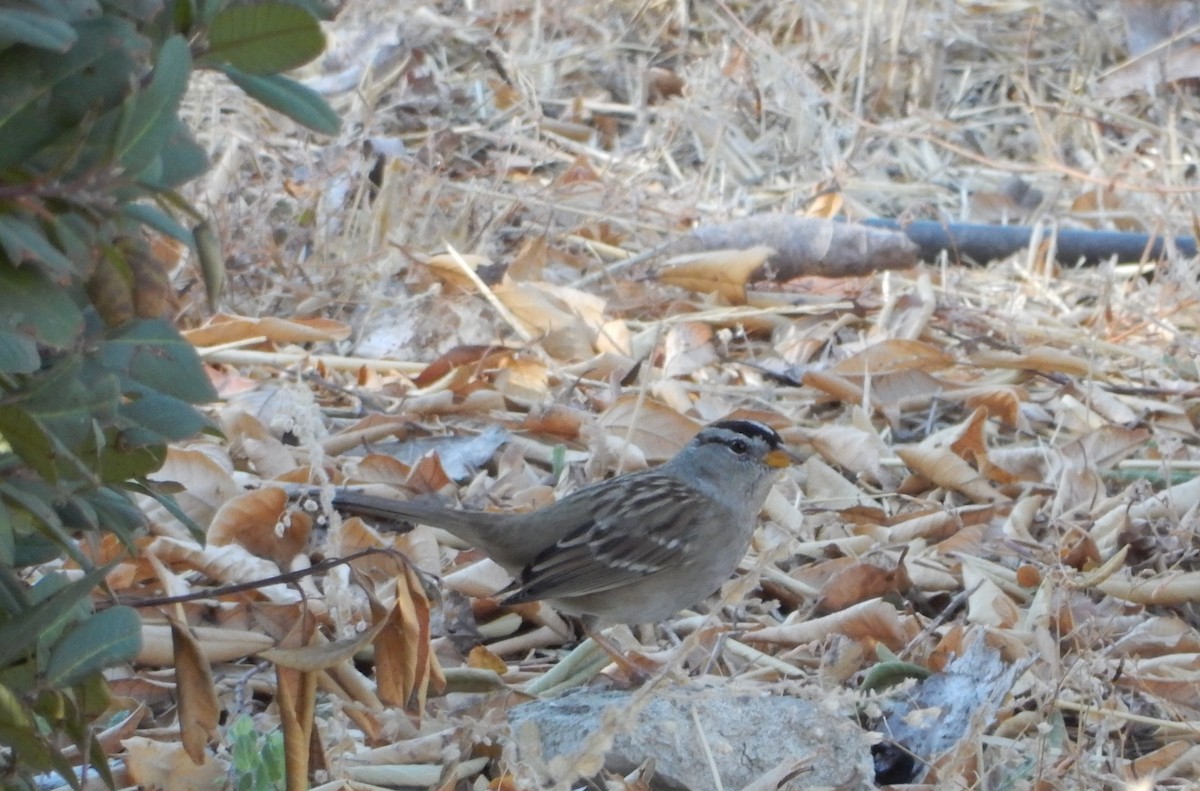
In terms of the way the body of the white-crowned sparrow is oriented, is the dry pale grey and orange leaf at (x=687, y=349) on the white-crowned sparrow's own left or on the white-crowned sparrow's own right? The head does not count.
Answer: on the white-crowned sparrow's own left

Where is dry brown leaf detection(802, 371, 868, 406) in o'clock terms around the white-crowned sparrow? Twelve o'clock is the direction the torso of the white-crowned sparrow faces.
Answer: The dry brown leaf is roughly at 10 o'clock from the white-crowned sparrow.

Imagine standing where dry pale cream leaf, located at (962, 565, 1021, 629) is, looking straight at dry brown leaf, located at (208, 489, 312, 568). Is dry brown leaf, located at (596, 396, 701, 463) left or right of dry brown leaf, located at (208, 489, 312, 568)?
right

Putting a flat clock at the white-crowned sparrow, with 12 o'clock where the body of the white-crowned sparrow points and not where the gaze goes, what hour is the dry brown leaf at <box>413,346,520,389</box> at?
The dry brown leaf is roughly at 8 o'clock from the white-crowned sparrow.

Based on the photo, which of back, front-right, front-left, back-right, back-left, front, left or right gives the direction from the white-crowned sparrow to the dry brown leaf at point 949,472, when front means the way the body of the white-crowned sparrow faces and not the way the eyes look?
front-left

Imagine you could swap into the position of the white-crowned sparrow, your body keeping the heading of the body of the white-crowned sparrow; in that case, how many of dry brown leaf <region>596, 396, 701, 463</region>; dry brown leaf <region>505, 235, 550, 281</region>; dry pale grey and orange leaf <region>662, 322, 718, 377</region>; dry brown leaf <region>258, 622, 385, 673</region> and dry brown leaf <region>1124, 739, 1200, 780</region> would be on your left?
3

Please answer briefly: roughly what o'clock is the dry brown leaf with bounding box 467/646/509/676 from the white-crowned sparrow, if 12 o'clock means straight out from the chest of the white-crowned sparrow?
The dry brown leaf is roughly at 4 o'clock from the white-crowned sparrow.

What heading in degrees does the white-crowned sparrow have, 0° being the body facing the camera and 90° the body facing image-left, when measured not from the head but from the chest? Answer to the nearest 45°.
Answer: approximately 270°

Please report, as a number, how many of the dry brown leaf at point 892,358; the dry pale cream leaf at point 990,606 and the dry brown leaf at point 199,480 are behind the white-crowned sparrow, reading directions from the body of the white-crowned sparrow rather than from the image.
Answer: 1

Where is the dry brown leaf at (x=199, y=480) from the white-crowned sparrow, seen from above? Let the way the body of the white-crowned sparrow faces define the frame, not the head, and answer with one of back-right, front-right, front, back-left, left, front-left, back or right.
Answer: back

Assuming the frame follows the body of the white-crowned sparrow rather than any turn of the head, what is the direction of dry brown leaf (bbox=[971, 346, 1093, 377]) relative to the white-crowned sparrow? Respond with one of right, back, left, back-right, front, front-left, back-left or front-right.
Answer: front-left

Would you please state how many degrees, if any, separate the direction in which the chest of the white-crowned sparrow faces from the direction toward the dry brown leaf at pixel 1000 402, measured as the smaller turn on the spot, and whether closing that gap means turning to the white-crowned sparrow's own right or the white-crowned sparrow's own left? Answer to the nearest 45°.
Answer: approximately 45° to the white-crowned sparrow's own left

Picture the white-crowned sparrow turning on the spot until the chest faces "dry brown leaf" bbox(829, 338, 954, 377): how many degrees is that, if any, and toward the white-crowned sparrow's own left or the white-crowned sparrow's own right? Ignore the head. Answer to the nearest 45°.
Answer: approximately 45° to the white-crowned sparrow's own left

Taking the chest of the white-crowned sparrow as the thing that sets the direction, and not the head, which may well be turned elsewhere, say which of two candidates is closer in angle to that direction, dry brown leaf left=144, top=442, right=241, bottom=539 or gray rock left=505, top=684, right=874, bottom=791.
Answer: the gray rock
